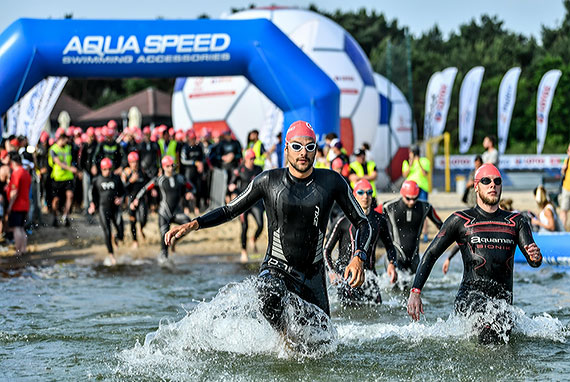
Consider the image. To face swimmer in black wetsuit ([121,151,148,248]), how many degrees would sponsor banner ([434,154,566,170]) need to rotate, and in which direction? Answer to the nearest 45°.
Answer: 0° — it already faces them

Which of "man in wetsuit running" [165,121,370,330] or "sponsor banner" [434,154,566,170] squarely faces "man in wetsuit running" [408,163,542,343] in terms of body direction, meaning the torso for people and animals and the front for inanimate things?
the sponsor banner

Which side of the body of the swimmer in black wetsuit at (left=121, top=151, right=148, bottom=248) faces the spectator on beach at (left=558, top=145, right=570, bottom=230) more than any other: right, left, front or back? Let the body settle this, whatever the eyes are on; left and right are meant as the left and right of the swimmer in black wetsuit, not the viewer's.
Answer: left

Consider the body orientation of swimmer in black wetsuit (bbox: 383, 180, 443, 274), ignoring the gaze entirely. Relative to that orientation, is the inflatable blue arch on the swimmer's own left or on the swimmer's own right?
on the swimmer's own right

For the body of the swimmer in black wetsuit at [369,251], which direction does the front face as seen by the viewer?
toward the camera

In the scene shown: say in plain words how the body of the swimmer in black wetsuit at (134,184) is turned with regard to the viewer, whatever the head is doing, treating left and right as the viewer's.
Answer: facing the viewer

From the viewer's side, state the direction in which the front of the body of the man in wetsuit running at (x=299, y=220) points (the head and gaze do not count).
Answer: toward the camera

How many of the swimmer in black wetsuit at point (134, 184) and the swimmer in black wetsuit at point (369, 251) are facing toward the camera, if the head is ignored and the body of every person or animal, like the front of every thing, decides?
2

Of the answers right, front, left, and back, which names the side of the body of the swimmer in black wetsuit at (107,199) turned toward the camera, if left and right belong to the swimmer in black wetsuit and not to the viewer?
front

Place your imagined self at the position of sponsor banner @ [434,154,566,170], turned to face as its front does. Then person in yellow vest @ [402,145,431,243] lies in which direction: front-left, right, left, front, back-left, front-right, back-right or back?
front

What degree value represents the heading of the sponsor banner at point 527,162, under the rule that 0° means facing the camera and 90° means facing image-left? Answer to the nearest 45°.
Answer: approximately 0°
